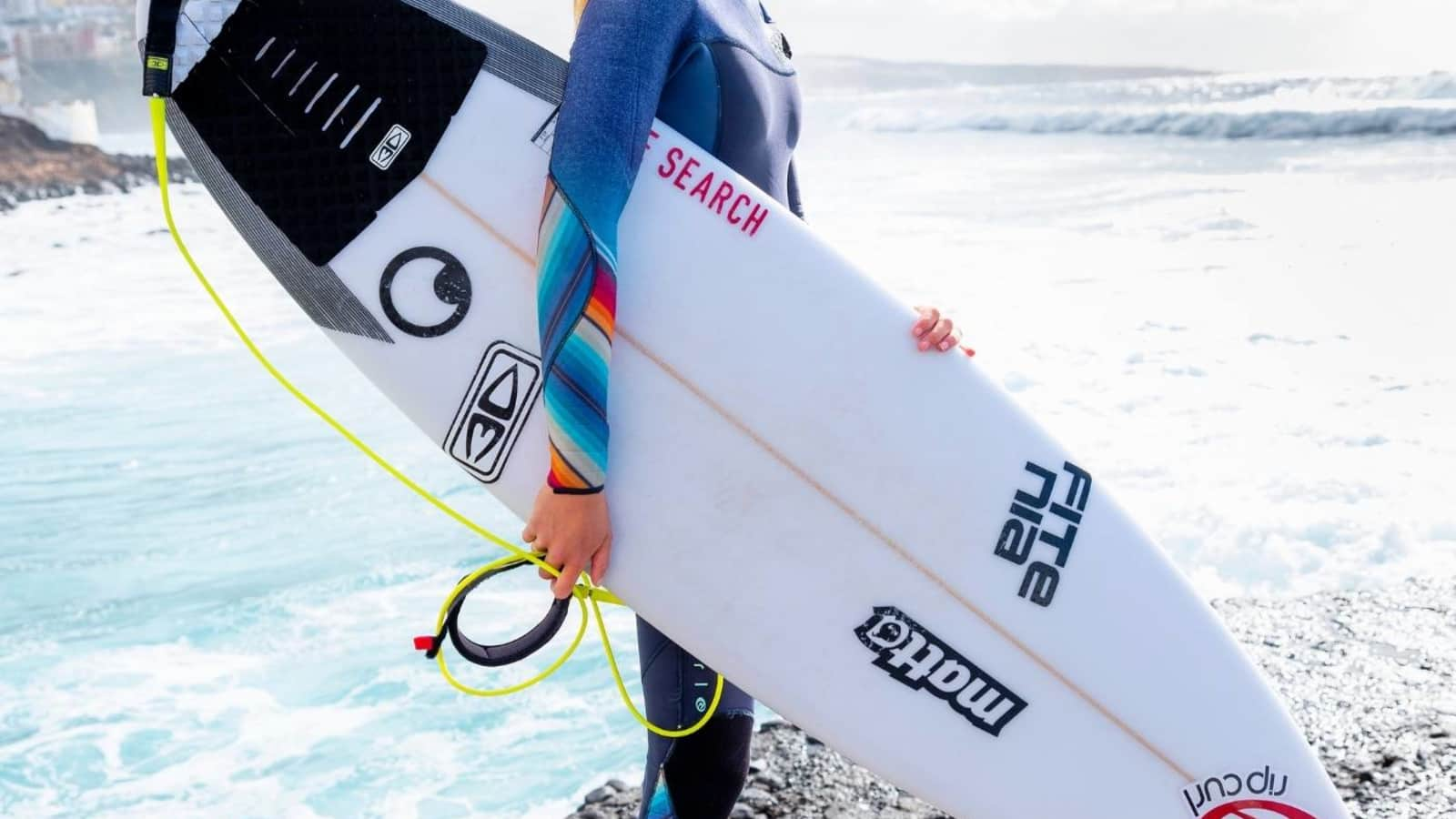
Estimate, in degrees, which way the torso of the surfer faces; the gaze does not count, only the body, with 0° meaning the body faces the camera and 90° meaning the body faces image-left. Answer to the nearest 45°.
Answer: approximately 315°
